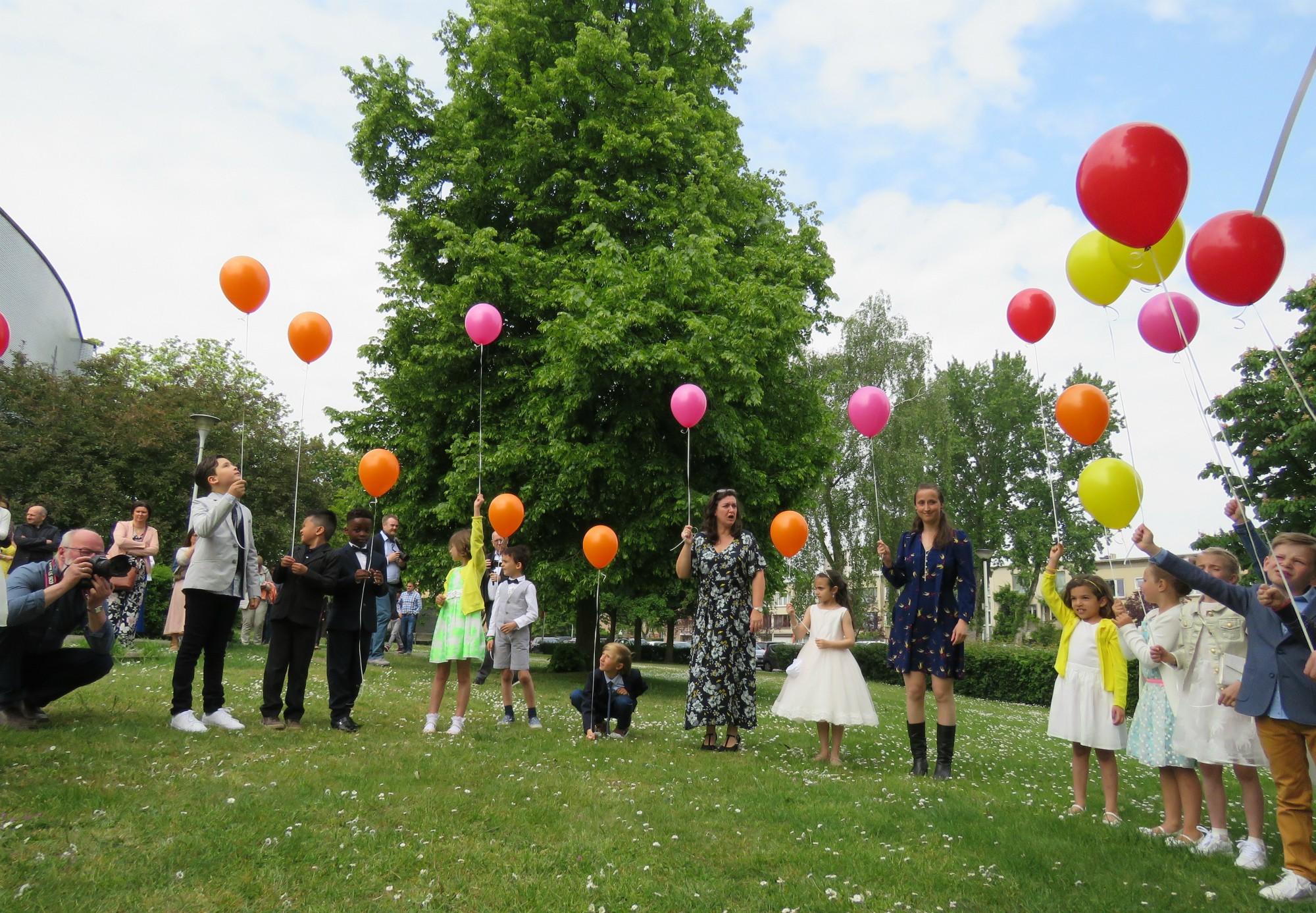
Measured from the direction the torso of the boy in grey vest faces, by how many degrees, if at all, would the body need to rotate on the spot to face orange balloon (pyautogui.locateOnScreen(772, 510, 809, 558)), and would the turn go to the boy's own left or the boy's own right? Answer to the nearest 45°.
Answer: approximately 90° to the boy's own left

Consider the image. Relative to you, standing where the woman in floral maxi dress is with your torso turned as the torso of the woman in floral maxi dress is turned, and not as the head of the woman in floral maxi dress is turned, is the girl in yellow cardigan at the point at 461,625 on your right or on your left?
on your right

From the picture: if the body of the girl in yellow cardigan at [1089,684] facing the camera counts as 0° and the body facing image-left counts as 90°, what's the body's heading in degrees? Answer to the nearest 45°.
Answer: approximately 45°

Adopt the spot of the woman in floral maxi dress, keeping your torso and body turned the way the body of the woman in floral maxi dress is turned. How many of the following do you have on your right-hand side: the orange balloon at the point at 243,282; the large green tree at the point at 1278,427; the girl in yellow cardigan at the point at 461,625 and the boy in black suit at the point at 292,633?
3

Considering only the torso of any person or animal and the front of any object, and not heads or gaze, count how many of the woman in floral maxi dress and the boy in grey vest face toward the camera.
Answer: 2
